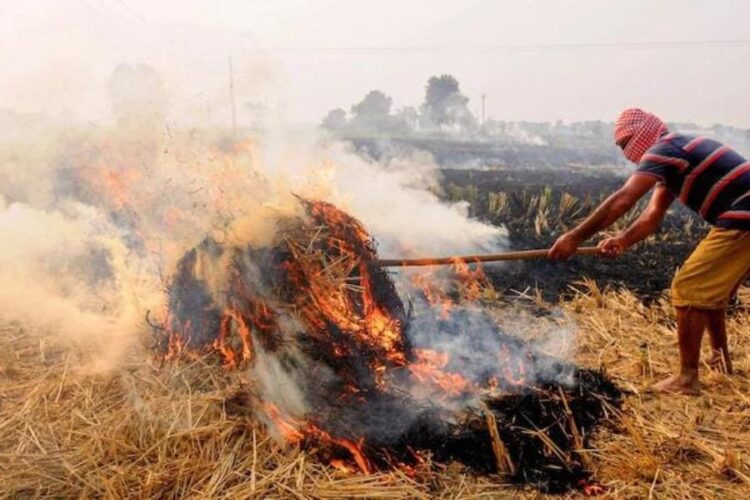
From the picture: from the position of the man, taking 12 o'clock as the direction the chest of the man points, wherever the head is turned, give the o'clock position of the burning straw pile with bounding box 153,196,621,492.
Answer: The burning straw pile is roughly at 11 o'clock from the man.

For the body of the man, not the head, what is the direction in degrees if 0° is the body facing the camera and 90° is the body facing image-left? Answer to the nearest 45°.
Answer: approximately 90°
